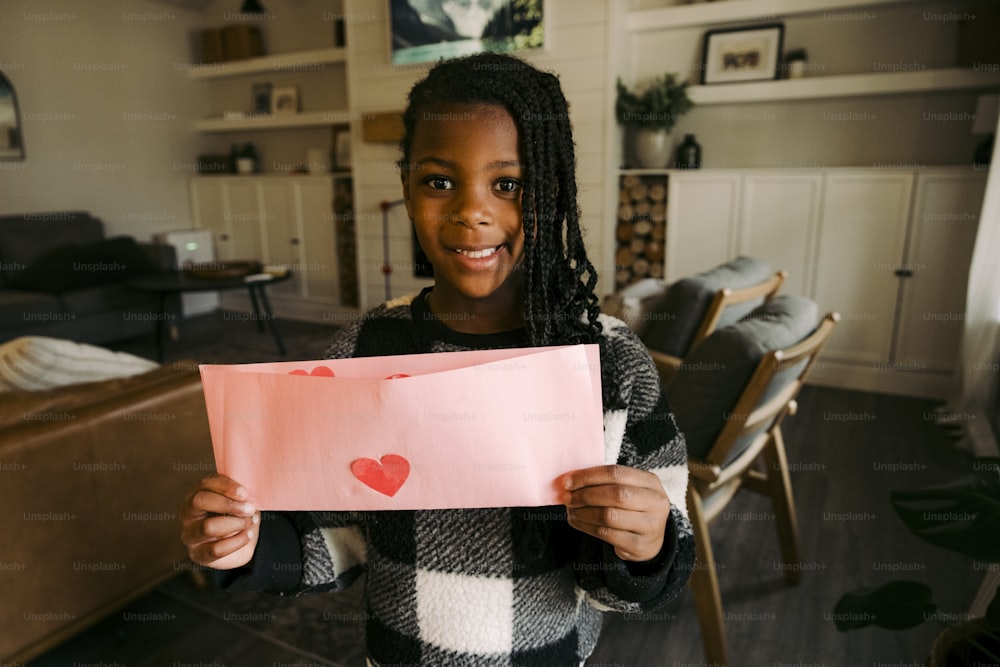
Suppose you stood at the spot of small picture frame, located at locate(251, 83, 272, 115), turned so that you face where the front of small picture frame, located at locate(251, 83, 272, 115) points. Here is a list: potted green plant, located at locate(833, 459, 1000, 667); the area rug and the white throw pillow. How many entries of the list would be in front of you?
3

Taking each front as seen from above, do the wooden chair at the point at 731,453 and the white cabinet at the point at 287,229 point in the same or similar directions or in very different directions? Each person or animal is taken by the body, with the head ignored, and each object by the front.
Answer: very different directions

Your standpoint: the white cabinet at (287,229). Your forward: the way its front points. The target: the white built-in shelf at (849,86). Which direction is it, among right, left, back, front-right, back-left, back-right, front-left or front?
front-left

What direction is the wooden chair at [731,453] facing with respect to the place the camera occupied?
facing away from the viewer and to the left of the viewer

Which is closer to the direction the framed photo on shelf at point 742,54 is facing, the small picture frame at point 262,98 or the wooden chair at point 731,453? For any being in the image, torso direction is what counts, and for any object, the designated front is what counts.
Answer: the wooden chair

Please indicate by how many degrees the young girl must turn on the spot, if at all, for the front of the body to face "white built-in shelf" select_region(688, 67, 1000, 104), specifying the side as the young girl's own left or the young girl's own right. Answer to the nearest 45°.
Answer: approximately 135° to the young girl's own left

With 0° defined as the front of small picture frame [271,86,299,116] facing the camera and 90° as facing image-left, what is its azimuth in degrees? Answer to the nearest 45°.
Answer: approximately 0°

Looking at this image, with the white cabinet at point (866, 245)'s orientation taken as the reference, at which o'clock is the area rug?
The area rug is roughly at 1 o'clock from the white cabinet.
